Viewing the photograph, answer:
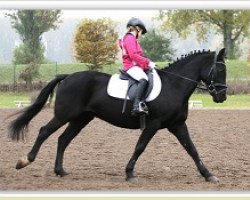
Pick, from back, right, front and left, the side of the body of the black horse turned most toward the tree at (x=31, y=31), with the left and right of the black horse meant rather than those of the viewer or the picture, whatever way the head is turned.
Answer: left

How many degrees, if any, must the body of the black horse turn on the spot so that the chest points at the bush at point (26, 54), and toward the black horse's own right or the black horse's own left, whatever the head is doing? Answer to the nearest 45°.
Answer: approximately 90° to the black horse's own left

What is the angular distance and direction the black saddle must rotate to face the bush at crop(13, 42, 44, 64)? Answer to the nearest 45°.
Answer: approximately 90° to its left

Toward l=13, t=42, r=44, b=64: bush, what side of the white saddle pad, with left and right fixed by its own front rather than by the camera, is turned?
left

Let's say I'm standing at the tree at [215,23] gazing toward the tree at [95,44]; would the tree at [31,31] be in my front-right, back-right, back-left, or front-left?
front-right

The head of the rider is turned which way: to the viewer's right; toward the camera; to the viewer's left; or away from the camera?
to the viewer's right

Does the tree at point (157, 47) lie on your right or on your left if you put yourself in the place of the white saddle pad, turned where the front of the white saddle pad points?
on your left

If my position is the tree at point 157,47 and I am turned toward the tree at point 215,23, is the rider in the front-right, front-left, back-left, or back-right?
back-right

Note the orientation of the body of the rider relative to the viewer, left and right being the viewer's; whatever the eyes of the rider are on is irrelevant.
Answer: facing to the right of the viewer

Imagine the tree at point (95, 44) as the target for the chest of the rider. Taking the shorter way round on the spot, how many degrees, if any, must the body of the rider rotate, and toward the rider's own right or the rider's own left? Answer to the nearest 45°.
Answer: approximately 90° to the rider's own left

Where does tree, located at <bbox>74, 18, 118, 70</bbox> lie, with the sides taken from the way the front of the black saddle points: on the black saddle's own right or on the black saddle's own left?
on the black saddle's own left

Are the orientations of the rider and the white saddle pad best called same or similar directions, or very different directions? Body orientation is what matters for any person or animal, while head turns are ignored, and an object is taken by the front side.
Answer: same or similar directions

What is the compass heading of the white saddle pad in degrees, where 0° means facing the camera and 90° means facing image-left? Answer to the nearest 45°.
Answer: approximately 270°

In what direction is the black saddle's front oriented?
to the viewer's right

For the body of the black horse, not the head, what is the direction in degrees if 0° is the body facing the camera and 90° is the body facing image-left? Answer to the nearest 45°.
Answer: approximately 270°
